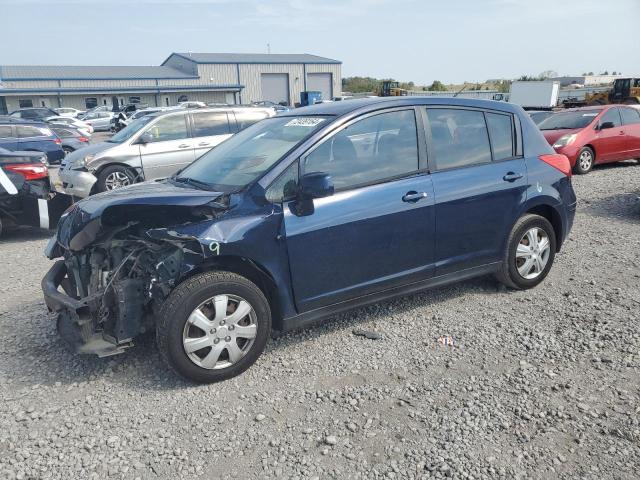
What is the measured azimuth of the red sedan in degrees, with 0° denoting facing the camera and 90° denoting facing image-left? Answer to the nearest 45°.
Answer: approximately 45°

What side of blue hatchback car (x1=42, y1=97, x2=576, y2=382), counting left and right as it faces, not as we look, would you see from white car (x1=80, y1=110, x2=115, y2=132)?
right

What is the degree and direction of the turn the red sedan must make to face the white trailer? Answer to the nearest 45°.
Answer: approximately 135° to its right

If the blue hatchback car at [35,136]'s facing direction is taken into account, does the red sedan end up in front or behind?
behind

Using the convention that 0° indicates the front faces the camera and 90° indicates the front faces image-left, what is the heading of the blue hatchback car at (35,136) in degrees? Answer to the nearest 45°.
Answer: approximately 90°

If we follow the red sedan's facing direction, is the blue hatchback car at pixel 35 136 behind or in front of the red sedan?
in front

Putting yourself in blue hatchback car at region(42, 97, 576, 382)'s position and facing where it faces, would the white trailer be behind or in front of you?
behind

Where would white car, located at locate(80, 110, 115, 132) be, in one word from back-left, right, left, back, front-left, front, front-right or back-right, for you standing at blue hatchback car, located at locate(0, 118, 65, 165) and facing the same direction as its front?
right

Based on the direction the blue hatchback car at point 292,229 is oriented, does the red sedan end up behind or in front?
behind

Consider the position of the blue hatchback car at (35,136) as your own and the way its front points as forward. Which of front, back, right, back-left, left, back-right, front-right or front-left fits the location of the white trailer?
back

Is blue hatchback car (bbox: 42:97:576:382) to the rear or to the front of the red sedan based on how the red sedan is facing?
to the front
